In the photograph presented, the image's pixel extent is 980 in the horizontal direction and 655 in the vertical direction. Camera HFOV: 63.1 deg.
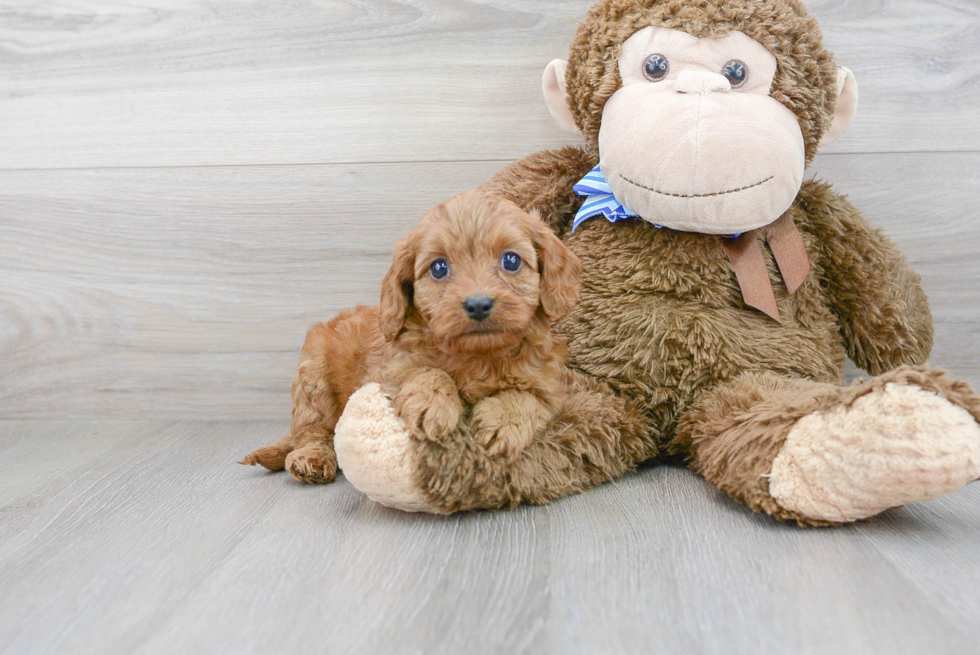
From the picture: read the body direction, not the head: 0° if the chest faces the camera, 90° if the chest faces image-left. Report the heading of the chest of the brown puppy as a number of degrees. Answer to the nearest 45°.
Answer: approximately 315°

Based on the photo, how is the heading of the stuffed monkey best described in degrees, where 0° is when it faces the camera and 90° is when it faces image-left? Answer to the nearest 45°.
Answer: approximately 0°
